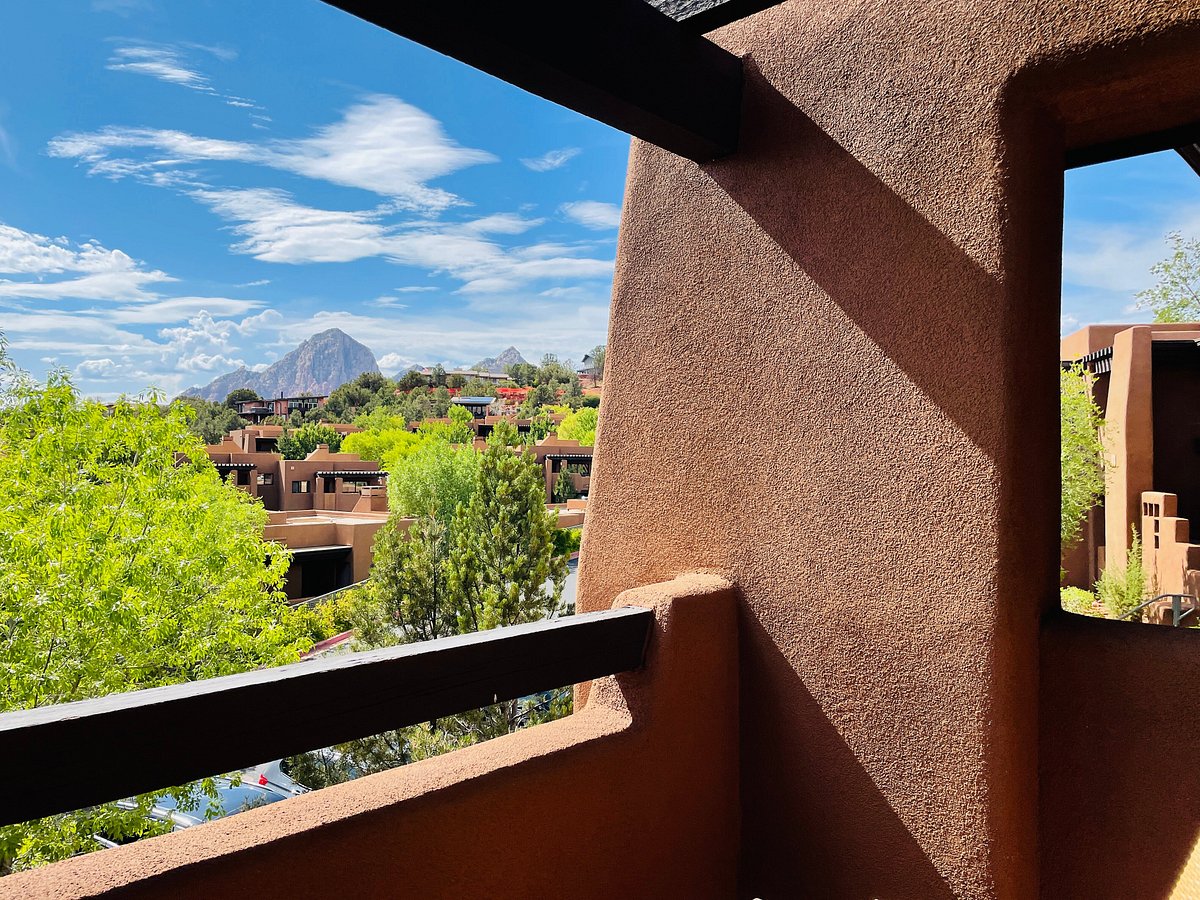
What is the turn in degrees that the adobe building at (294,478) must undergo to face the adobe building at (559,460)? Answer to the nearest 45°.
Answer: approximately 90° to its left

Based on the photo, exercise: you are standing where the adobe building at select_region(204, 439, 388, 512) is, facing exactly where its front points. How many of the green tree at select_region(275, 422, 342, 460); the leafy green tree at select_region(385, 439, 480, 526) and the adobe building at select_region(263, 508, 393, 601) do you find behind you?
1

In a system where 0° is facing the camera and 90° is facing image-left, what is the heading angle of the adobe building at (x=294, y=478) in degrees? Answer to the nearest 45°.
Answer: approximately 0°

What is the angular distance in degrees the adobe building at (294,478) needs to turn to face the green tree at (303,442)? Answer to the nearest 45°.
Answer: approximately 180°

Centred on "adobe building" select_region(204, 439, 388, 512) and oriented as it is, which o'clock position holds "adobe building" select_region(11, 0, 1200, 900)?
"adobe building" select_region(11, 0, 1200, 900) is roughly at 12 o'clock from "adobe building" select_region(204, 439, 388, 512).

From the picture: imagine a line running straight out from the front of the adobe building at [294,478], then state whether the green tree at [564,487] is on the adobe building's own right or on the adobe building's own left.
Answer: on the adobe building's own left

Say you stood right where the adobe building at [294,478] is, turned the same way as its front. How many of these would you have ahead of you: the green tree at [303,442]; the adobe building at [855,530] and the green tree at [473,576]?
2

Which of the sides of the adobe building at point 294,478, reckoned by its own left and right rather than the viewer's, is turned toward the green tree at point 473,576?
front

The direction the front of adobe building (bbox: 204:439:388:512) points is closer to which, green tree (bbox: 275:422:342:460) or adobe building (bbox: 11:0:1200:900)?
the adobe building

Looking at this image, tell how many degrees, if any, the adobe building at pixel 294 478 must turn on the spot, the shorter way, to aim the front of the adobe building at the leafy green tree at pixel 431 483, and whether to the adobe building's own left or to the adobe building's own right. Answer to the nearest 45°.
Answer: approximately 45° to the adobe building's own left

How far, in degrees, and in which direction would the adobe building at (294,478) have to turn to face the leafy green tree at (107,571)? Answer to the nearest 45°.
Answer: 0° — it already faces it

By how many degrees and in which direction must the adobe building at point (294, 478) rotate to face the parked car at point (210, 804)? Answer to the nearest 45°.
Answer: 0° — it already faces it

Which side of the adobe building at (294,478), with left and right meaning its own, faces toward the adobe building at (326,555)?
front
